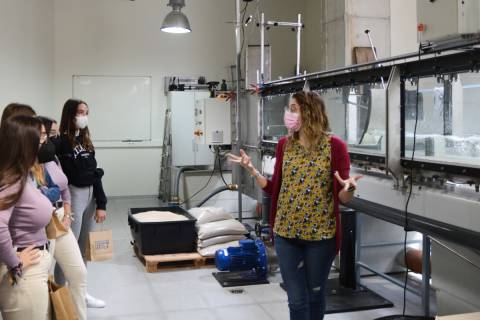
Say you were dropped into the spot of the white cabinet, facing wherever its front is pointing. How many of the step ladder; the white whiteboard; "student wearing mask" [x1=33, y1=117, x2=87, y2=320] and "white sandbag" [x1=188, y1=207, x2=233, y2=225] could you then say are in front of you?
2

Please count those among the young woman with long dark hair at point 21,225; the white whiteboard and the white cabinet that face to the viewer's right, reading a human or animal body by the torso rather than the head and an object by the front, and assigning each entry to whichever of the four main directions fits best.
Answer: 1

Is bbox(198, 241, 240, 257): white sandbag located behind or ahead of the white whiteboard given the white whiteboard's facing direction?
ahead

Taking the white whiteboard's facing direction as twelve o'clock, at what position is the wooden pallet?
The wooden pallet is roughly at 12 o'clock from the white whiteboard.

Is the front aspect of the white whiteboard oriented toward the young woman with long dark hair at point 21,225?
yes

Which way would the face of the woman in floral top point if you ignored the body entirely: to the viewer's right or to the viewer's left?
to the viewer's left

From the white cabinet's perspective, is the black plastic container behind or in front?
in front

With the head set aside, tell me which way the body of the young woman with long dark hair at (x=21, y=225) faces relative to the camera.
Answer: to the viewer's right

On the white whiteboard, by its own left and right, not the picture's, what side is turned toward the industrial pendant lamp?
front
